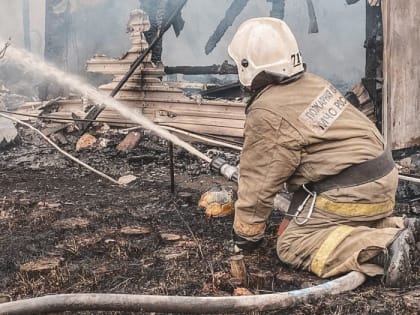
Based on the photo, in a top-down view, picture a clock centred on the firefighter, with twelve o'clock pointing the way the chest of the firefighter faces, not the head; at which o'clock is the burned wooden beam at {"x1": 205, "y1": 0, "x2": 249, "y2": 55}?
The burned wooden beam is roughly at 1 o'clock from the firefighter.

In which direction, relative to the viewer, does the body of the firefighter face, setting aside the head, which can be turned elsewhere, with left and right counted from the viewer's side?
facing away from the viewer and to the left of the viewer

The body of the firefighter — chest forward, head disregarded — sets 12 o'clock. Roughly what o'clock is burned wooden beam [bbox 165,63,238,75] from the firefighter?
The burned wooden beam is roughly at 1 o'clock from the firefighter.

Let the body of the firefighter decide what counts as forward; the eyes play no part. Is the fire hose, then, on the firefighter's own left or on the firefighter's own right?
on the firefighter's own left

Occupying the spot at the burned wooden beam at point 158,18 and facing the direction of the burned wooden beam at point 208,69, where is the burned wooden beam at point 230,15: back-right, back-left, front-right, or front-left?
front-left

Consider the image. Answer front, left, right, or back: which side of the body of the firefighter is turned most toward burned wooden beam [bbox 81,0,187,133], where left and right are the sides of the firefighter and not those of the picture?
front

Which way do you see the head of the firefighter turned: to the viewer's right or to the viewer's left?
to the viewer's left

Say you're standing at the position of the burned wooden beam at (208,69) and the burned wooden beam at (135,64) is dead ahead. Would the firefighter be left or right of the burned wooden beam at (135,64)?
left
